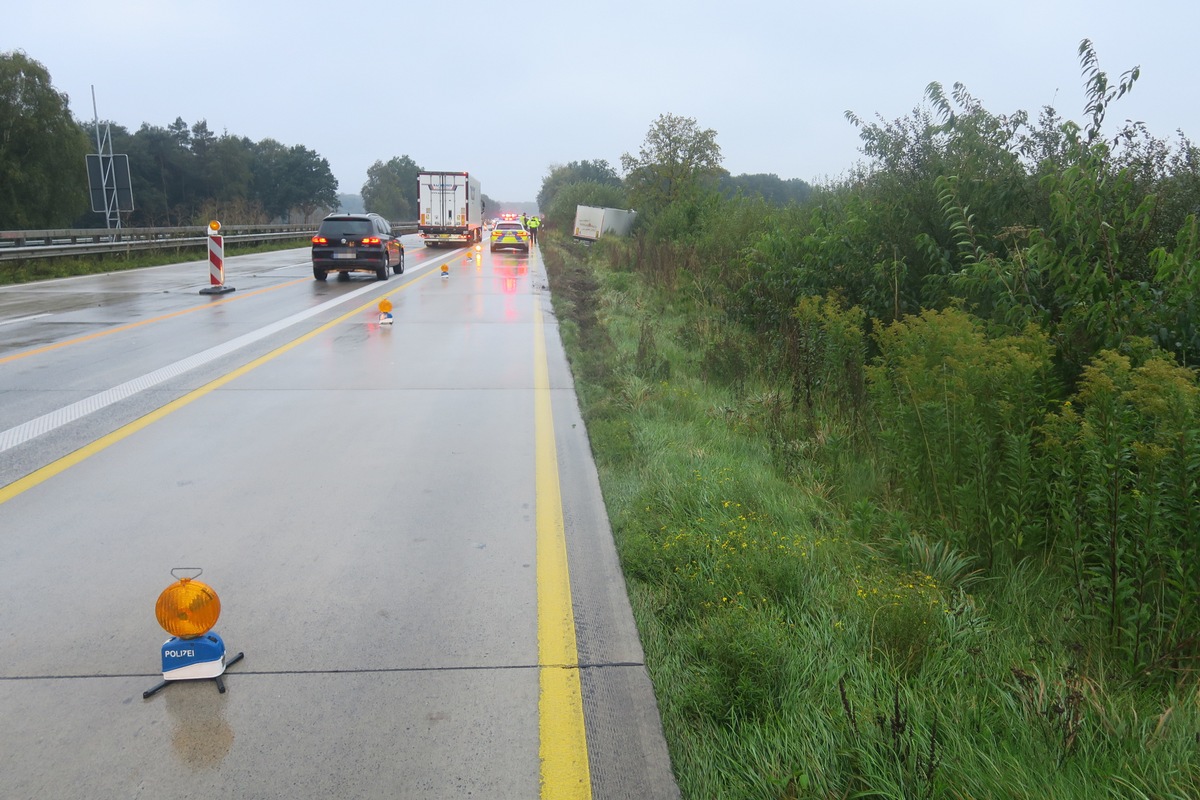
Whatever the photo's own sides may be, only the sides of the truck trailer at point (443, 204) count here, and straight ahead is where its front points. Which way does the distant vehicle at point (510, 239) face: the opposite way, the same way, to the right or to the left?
the same way

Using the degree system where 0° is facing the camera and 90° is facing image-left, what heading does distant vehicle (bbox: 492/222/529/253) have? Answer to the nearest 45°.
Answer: approximately 180°

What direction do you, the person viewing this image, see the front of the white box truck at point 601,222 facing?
facing away from the viewer and to the right of the viewer

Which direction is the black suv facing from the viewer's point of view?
away from the camera

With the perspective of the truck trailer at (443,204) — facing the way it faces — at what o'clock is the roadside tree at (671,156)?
The roadside tree is roughly at 1 o'clock from the truck trailer.

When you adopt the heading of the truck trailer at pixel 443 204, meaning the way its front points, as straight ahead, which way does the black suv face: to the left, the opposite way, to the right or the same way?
the same way

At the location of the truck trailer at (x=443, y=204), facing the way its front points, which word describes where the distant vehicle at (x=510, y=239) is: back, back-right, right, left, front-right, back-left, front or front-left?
back-right

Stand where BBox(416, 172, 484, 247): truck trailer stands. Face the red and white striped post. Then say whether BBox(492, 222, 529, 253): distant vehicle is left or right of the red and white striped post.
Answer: left

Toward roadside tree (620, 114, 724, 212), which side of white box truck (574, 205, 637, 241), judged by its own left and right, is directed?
front

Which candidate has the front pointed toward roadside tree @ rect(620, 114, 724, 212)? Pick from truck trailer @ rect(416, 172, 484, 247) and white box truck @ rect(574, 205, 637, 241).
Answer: the white box truck

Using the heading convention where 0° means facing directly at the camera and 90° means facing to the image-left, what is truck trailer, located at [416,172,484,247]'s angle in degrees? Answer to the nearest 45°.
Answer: approximately 180°

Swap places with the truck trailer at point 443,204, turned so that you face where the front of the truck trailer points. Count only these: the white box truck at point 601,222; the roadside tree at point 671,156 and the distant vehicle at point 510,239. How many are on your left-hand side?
0

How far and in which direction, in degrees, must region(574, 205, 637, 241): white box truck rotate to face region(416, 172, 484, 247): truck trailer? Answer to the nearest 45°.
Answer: approximately 135° to its left

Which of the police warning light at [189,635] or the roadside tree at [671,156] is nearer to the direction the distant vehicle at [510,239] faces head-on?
the roadside tree

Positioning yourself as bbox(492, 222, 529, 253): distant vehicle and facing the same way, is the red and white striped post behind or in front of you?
behind
